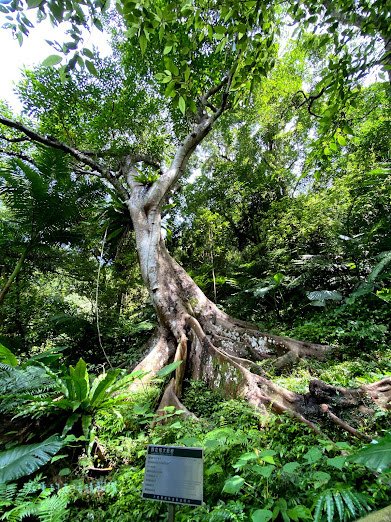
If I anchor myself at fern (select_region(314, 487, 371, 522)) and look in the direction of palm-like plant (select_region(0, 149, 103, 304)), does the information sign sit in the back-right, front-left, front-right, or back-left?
front-left

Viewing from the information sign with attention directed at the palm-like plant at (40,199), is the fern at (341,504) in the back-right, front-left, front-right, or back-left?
back-right

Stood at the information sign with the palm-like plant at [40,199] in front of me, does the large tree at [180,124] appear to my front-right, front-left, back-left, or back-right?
front-right

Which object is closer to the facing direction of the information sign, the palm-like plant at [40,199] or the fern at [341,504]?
the fern

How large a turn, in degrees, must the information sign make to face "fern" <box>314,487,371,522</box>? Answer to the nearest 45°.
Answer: approximately 90° to its left

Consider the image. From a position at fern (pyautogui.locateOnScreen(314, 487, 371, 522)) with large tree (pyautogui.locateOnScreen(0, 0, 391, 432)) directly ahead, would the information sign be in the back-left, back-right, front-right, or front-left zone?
front-left

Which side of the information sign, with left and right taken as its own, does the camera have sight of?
front

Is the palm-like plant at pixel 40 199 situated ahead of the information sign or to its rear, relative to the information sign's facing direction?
to the rear
